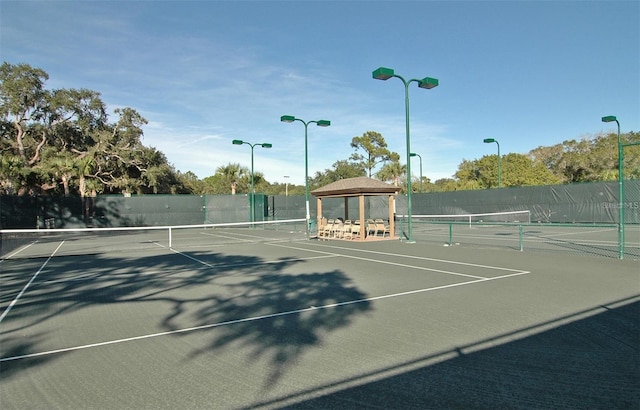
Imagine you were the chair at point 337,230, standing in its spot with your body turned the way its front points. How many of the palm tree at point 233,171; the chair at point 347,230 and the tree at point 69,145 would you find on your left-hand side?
1

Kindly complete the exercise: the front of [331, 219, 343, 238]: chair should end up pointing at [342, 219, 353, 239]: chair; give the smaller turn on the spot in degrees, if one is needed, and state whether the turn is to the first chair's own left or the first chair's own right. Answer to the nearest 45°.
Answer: approximately 90° to the first chair's own left

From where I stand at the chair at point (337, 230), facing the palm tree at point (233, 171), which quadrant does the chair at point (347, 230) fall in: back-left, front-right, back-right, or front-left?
back-right

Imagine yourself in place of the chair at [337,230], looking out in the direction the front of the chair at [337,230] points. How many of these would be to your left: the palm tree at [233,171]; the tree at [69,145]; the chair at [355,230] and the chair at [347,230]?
2

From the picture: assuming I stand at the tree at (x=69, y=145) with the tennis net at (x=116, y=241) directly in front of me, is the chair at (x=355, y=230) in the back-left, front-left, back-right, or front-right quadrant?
front-left

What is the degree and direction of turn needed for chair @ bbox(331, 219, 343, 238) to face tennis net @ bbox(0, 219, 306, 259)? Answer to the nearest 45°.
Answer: approximately 45° to its right

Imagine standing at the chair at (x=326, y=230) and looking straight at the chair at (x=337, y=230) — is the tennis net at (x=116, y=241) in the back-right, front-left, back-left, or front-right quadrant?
back-right

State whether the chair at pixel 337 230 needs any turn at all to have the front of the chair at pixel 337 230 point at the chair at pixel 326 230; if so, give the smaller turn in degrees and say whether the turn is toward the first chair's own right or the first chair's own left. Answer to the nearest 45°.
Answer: approximately 45° to the first chair's own right

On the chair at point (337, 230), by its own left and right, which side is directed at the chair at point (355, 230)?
left

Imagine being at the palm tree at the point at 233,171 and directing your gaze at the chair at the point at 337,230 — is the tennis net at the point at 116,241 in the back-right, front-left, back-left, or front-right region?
front-right

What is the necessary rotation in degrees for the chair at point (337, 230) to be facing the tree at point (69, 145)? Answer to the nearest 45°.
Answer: approximately 90° to its right

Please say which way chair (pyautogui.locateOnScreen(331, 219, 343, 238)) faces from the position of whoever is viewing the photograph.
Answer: facing the viewer and to the left of the viewer

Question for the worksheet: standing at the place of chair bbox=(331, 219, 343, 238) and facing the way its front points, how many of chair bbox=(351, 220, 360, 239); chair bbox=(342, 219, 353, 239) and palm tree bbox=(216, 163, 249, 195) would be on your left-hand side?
2
